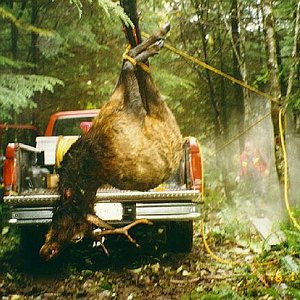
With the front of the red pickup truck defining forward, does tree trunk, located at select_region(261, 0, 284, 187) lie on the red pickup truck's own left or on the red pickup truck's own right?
on the red pickup truck's own right

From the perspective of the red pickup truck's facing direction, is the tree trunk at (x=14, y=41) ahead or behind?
ahead

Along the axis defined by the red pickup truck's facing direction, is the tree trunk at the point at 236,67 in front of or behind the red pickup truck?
in front

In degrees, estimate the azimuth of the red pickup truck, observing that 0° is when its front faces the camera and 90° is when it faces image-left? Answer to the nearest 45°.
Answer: approximately 180°
